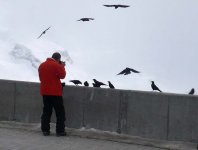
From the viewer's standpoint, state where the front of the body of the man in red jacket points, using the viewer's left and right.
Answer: facing away from the viewer and to the right of the viewer
